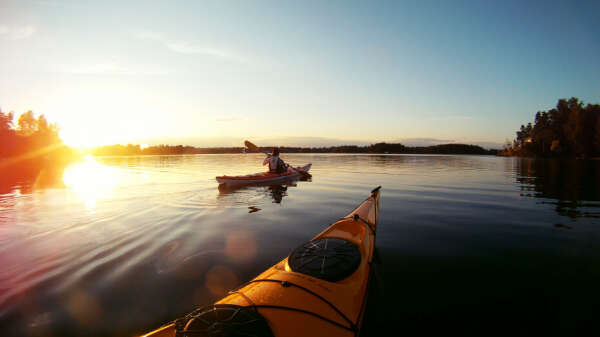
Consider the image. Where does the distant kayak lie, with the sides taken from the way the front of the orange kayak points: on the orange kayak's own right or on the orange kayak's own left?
on the orange kayak's own left

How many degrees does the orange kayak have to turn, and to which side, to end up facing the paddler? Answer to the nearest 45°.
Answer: approximately 45° to its left

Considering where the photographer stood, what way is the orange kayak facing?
facing away from the viewer and to the right of the viewer
